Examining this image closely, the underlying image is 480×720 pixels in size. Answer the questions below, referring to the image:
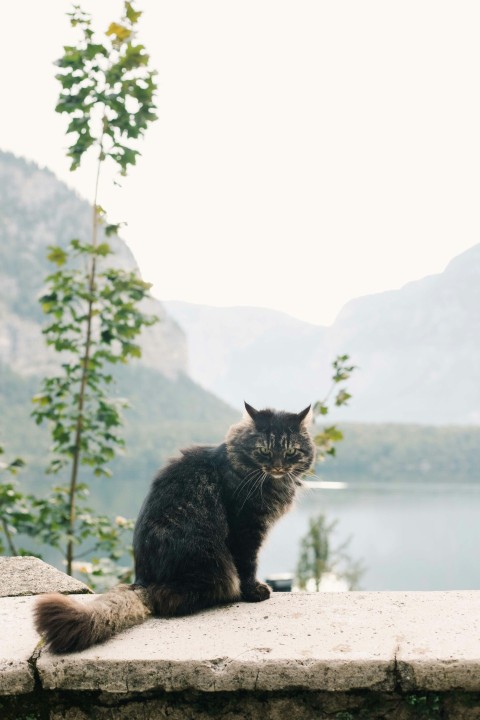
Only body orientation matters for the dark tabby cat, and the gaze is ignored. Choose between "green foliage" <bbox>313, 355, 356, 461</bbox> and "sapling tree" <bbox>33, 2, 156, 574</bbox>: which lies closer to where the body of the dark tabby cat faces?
the green foliage

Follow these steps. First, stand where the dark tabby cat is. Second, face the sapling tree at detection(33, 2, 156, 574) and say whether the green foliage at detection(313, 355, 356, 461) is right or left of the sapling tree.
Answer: right

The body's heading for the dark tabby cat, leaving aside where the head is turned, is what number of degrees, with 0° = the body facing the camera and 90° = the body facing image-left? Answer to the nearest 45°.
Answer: approximately 270°
